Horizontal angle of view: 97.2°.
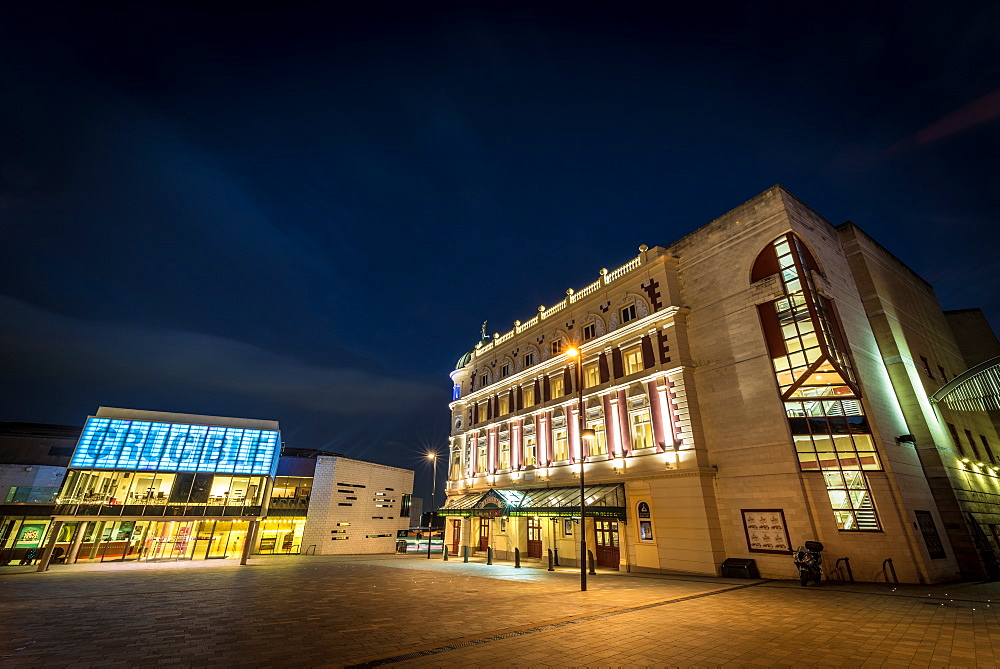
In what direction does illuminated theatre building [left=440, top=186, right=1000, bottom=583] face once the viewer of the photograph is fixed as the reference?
facing the viewer and to the left of the viewer

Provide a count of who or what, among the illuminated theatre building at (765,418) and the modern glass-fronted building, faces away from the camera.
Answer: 0

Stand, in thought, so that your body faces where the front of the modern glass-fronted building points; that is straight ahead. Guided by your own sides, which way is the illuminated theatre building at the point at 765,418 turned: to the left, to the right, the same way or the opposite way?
to the right

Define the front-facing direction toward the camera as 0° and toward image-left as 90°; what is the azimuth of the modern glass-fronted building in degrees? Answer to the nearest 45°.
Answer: approximately 0°

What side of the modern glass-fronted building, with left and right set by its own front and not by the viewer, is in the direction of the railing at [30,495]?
right
